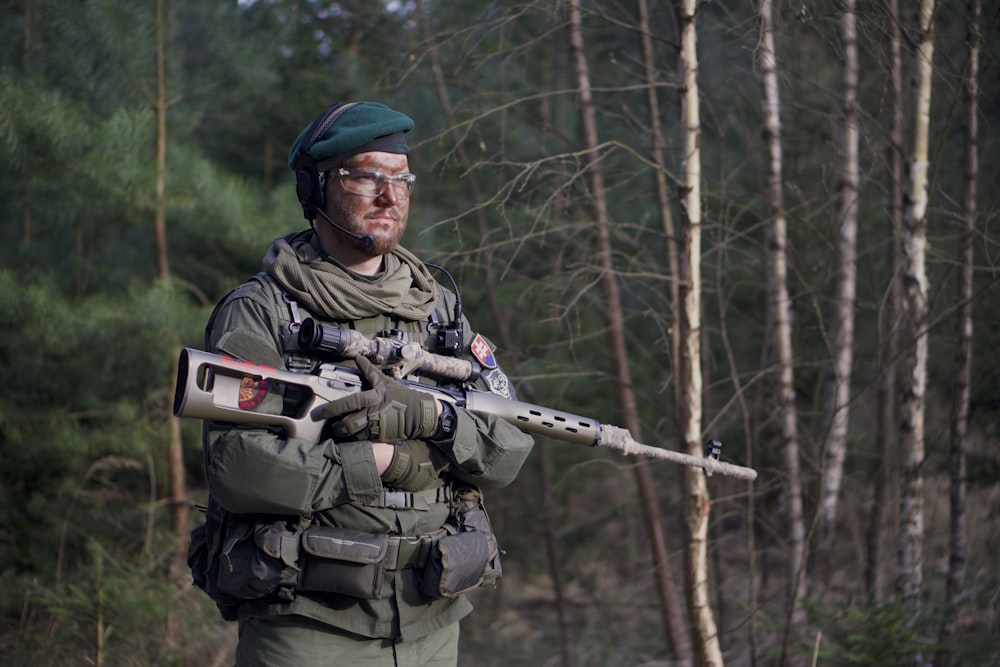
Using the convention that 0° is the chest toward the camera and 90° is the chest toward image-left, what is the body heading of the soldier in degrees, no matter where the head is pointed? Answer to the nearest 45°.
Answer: approximately 315°

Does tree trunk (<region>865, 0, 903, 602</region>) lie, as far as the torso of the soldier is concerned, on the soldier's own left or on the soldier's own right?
on the soldier's own left

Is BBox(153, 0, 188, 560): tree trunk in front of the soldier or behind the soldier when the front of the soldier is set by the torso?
behind

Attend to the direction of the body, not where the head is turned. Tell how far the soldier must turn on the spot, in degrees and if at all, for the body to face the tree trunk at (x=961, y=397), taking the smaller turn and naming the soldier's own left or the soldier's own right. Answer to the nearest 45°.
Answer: approximately 90° to the soldier's own left

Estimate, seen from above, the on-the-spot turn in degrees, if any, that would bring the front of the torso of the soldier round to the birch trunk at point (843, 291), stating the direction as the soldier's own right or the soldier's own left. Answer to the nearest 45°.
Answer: approximately 90° to the soldier's own left

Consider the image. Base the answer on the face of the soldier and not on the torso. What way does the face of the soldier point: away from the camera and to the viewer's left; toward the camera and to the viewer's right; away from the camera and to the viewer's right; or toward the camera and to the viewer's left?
toward the camera and to the viewer's right

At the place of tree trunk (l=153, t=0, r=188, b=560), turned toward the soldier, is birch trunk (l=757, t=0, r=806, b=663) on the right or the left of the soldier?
left

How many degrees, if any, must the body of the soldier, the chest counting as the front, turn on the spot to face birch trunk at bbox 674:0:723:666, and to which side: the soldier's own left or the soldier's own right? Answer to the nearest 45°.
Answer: approximately 90° to the soldier's own left

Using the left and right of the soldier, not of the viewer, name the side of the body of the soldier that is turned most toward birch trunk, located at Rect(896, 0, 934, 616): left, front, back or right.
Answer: left
